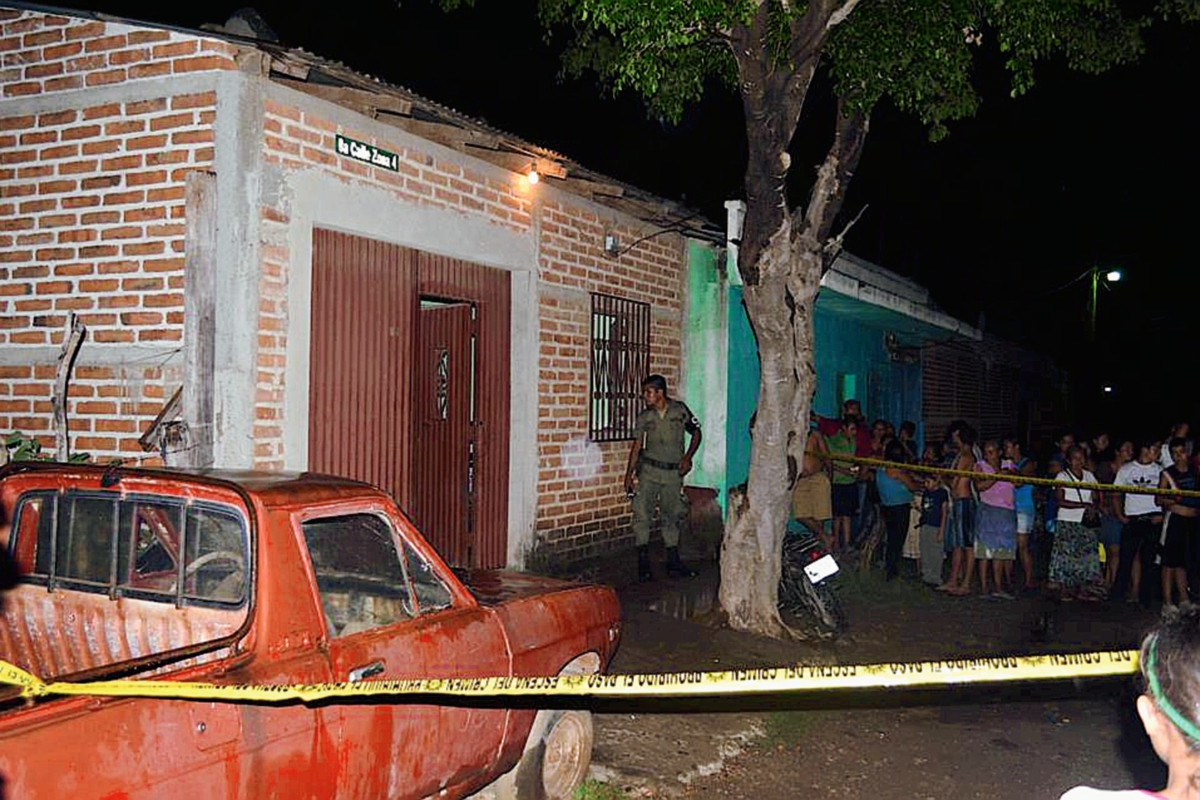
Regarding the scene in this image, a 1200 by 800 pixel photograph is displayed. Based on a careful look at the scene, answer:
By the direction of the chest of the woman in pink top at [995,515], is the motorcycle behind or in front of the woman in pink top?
in front

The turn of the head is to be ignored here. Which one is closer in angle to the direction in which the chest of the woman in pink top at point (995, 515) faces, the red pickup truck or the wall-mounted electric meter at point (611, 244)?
the red pickup truck

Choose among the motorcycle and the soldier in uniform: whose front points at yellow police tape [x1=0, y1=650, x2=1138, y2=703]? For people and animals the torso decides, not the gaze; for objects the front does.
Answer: the soldier in uniform

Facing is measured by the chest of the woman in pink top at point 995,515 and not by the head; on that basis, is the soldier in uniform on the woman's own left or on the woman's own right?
on the woman's own right

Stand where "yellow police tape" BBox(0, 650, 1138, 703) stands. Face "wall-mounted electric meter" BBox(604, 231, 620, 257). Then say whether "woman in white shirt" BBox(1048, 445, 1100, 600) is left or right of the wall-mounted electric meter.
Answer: right

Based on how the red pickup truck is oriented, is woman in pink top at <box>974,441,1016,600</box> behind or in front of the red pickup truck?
in front

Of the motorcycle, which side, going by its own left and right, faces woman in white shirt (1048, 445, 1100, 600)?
right

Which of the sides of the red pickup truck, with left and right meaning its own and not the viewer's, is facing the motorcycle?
front

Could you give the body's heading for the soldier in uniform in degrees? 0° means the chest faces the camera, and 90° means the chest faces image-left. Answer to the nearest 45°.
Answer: approximately 0°

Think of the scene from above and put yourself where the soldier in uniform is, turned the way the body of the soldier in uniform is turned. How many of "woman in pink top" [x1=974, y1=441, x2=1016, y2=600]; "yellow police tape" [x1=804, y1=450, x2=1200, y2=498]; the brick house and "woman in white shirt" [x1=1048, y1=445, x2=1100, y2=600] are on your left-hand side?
3

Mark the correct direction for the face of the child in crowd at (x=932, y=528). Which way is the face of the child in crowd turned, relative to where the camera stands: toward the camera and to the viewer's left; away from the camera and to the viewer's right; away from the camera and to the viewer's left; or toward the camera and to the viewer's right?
toward the camera and to the viewer's left

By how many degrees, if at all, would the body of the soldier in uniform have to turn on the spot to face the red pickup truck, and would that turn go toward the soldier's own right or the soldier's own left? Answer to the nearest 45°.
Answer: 0° — they already face it

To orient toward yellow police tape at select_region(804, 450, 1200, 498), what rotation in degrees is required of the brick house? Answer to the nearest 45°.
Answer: approximately 45° to its left

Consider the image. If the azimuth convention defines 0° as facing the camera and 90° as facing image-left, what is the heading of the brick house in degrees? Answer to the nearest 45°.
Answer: approximately 315°
